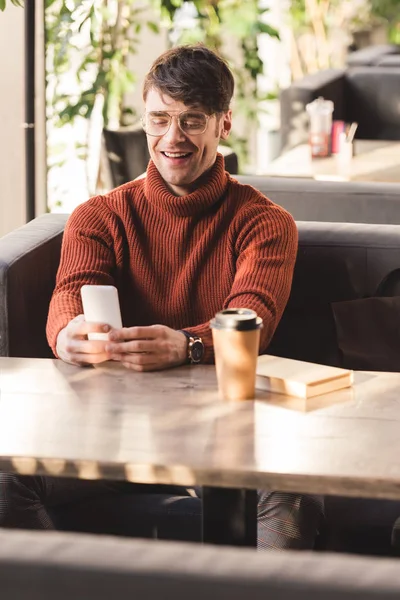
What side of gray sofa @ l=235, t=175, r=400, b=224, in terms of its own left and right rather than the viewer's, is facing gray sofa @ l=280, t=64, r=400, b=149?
front

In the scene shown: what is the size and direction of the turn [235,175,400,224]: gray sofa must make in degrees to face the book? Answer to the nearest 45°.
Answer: approximately 180°

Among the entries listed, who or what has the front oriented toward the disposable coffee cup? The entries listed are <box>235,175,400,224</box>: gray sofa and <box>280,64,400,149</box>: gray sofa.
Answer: <box>280,64,400,149</box>: gray sofa

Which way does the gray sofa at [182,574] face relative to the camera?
away from the camera

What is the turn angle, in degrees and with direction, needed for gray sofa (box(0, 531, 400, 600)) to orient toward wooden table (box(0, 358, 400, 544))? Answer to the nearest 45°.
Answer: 0° — it already faces it

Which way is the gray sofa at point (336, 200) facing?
away from the camera

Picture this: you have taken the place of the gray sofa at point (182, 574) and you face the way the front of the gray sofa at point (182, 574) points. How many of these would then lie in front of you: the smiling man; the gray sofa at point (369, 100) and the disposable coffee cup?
3

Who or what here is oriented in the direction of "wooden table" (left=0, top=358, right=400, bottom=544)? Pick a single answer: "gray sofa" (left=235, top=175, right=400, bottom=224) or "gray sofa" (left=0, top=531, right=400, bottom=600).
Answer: "gray sofa" (left=0, top=531, right=400, bottom=600)

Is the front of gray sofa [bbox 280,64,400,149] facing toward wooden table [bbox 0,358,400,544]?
yes

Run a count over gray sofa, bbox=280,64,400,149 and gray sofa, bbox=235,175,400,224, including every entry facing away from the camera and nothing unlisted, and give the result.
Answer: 1

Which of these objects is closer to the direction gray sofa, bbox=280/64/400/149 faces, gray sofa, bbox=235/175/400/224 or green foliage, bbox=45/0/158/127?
the gray sofa

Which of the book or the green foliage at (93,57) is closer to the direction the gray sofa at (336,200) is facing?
the green foliage

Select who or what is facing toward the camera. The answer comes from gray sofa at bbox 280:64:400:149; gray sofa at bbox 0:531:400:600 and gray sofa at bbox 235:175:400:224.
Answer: gray sofa at bbox 280:64:400:149

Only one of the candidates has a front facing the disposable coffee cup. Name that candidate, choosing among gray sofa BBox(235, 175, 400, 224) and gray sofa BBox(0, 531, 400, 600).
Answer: gray sofa BBox(0, 531, 400, 600)

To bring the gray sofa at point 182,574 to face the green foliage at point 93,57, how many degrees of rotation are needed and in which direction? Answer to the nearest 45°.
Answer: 0° — it already faces it

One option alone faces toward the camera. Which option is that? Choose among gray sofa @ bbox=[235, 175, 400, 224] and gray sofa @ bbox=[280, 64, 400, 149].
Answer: gray sofa @ bbox=[280, 64, 400, 149]

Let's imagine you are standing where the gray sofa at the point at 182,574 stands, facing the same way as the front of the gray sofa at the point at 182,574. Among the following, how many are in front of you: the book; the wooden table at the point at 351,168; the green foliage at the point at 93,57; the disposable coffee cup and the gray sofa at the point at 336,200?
5

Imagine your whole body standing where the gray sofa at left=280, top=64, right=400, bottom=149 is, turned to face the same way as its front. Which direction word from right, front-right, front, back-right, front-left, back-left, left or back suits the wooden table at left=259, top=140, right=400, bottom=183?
front

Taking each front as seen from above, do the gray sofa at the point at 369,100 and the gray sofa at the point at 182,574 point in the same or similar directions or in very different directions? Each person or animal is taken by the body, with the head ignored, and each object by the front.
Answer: very different directions

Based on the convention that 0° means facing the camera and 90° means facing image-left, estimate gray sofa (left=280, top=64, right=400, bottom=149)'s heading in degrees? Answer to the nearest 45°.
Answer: approximately 0°

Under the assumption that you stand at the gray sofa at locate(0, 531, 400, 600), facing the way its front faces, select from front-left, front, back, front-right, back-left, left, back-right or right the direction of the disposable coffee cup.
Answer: front
